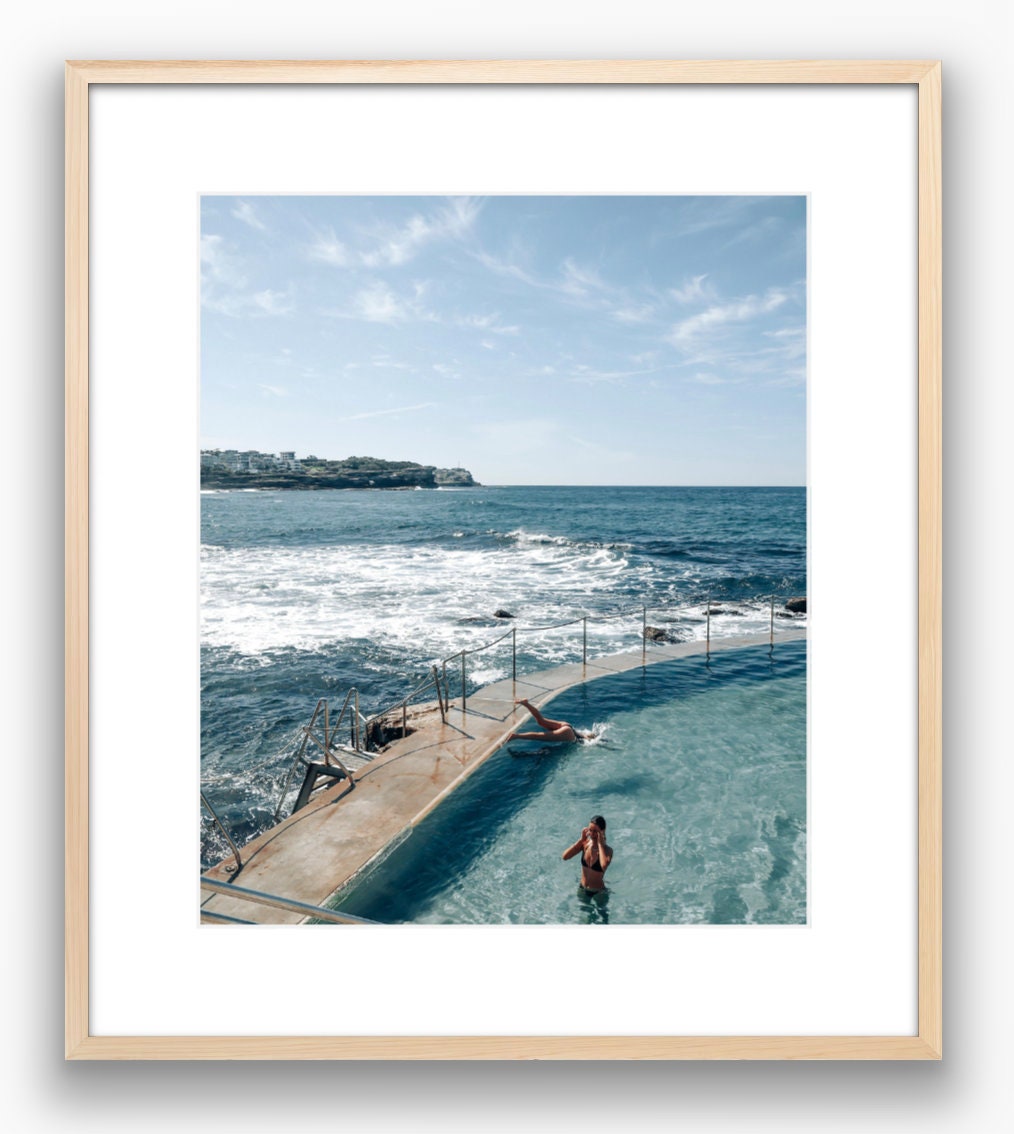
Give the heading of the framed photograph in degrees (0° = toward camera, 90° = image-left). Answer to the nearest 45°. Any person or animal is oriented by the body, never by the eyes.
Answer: approximately 0°
